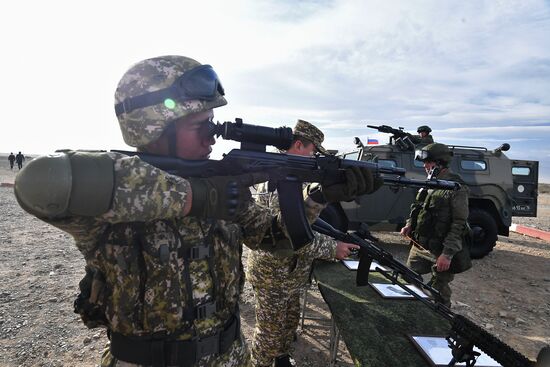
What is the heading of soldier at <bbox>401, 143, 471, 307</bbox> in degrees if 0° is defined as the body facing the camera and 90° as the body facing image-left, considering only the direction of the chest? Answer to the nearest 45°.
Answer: approximately 45°

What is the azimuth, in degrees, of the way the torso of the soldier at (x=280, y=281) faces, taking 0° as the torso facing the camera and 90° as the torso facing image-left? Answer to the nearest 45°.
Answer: approximately 270°

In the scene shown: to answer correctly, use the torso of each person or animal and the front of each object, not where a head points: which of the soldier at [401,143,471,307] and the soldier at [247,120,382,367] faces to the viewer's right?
the soldier at [247,120,382,367]

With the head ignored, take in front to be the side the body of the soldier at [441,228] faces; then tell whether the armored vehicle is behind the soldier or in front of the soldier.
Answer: behind

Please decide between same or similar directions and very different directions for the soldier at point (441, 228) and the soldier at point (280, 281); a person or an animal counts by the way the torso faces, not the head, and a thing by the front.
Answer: very different directions

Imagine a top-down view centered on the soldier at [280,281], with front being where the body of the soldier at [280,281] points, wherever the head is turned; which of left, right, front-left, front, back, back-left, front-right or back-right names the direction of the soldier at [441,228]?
front-left

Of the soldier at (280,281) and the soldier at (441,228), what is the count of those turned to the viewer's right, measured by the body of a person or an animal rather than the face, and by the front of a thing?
1

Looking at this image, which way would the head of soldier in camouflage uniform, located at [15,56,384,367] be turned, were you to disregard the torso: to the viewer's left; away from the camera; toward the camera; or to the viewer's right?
to the viewer's right

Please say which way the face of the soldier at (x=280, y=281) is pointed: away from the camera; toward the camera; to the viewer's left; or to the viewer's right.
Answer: to the viewer's right

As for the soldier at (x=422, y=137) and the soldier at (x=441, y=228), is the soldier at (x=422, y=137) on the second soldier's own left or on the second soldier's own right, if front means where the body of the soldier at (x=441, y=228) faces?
on the second soldier's own right

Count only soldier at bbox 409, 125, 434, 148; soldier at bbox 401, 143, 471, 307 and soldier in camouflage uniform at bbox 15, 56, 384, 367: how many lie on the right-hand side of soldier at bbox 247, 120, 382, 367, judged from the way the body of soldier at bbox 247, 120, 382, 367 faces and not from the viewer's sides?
1

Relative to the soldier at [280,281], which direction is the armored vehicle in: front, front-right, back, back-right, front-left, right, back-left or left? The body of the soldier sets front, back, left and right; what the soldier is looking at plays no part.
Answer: front-left

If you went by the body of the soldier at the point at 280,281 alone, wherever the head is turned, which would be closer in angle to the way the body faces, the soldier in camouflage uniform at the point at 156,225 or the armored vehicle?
the armored vehicle

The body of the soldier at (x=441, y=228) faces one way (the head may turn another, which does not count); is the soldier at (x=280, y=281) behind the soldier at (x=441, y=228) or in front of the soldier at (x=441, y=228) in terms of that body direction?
in front

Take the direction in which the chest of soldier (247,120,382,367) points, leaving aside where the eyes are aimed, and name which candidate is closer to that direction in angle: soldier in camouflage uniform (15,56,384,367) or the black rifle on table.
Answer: the black rifle on table
